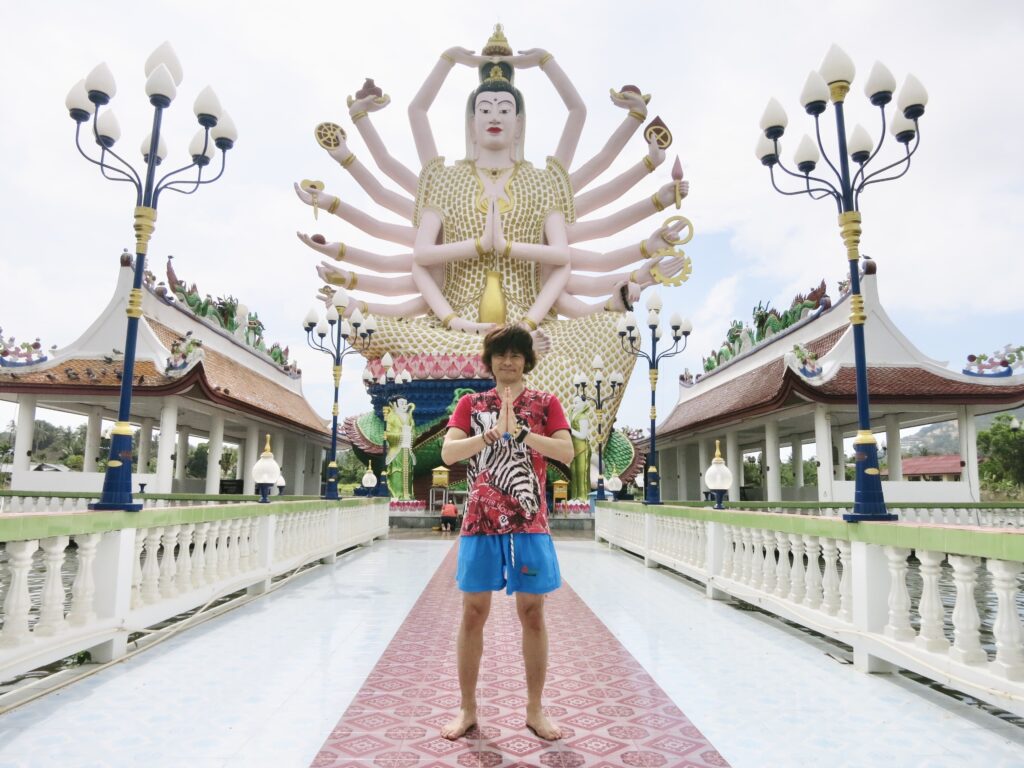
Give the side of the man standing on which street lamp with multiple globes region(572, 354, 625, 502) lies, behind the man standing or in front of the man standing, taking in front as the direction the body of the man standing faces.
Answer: behind

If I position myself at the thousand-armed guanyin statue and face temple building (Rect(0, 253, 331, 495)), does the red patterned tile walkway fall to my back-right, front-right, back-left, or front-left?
front-left

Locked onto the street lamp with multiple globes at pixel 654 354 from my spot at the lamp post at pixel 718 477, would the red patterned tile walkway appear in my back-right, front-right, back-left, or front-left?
back-left

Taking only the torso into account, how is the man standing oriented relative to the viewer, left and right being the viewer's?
facing the viewer

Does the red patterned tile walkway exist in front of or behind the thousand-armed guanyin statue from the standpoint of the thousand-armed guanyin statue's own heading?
in front

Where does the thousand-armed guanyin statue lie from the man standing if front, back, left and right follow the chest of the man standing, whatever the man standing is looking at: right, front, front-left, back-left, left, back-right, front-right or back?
back

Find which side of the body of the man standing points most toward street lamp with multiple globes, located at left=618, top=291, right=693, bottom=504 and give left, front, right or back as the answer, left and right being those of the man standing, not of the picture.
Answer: back

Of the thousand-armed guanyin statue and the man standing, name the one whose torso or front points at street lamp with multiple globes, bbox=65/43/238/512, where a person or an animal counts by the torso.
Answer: the thousand-armed guanyin statue

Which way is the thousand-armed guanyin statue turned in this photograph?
toward the camera

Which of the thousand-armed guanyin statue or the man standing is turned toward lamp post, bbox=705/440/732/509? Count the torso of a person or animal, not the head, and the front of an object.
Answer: the thousand-armed guanyin statue

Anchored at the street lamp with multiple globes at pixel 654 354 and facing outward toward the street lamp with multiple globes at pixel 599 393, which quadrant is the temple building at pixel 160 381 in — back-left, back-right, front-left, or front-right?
front-left

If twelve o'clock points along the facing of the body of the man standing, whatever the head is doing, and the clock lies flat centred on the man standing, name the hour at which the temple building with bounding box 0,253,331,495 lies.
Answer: The temple building is roughly at 5 o'clock from the man standing.

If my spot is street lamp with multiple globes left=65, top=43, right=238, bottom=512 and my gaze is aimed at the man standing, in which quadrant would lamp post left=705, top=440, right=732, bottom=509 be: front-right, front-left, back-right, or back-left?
front-left
